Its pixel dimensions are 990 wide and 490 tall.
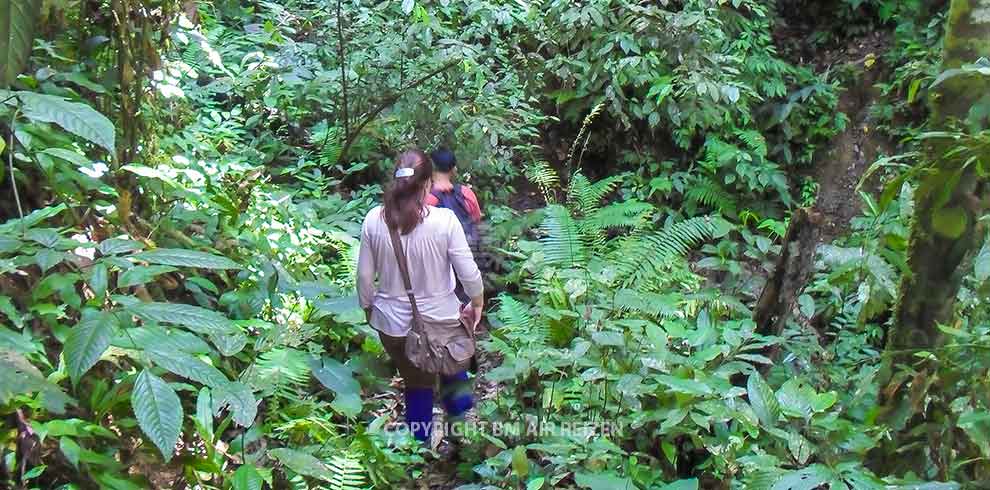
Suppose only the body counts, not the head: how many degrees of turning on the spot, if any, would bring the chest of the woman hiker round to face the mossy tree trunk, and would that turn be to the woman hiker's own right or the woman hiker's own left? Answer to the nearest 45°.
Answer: approximately 135° to the woman hiker's own right

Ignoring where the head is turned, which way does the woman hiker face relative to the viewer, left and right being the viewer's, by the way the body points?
facing away from the viewer
